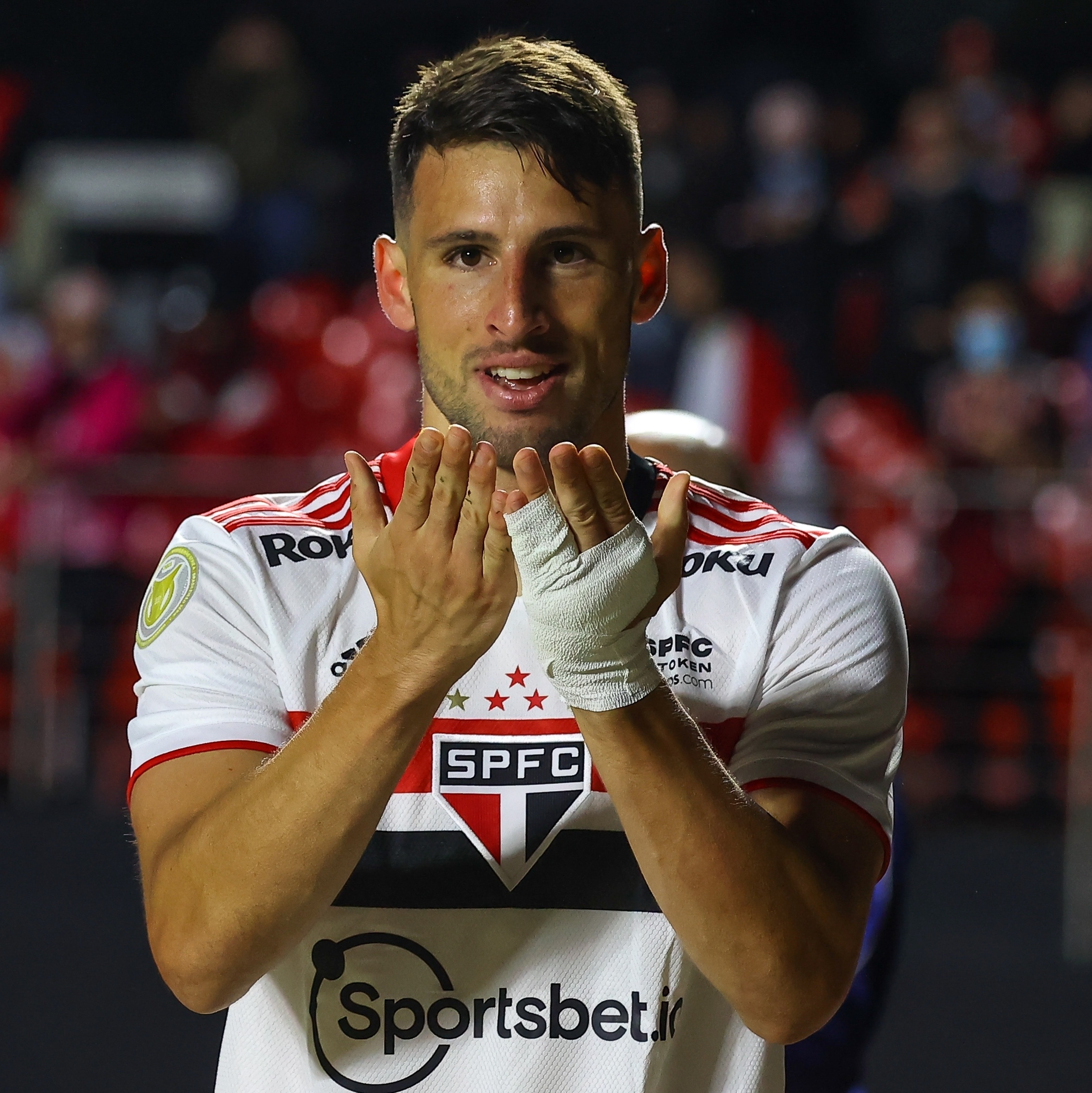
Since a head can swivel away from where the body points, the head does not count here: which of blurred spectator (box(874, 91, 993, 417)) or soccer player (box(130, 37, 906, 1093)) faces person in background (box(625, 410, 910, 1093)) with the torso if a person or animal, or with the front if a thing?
the blurred spectator

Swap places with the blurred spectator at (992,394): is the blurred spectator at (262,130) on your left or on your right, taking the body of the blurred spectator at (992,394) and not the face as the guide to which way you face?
on your right

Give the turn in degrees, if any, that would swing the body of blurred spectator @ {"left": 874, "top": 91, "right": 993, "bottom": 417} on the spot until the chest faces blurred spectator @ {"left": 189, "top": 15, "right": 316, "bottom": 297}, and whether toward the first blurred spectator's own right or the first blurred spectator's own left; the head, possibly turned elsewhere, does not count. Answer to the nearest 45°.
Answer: approximately 90° to the first blurred spectator's own right

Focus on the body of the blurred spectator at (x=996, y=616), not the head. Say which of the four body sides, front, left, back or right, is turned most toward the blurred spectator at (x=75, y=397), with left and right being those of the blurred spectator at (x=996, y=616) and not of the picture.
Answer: right

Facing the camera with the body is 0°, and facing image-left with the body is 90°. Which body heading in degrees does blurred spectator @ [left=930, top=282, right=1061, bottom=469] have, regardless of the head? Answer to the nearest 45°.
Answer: approximately 0°

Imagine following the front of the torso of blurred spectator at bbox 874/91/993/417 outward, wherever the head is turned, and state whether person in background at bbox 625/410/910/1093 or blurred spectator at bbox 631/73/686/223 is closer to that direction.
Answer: the person in background
